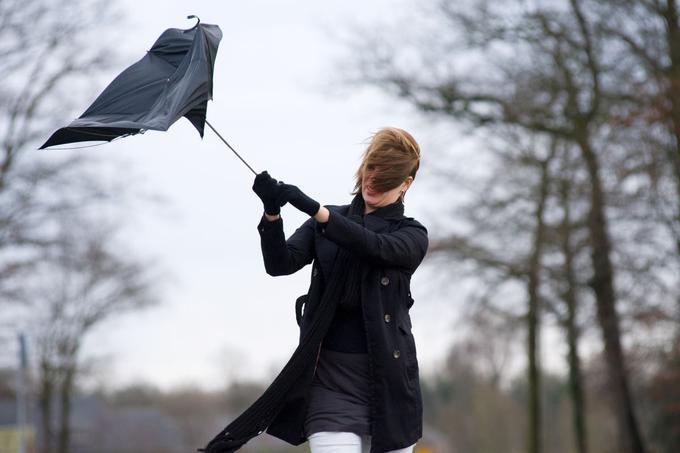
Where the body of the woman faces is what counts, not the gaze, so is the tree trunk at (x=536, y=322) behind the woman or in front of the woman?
behind

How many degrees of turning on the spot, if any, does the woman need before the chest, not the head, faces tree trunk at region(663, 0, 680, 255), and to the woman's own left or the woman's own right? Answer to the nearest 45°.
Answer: approximately 180°

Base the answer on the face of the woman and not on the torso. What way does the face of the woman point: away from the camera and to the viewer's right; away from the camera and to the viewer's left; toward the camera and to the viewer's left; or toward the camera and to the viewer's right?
toward the camera and to the viewer's left

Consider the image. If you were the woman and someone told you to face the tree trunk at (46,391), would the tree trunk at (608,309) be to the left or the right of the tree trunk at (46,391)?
right

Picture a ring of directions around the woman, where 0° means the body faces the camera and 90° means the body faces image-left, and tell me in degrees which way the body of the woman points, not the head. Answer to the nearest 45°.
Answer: approximately 45°

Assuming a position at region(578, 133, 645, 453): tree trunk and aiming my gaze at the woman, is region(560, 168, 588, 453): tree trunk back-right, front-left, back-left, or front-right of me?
back-right

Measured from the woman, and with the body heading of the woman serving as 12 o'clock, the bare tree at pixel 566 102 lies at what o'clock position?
The bare tree is roughly at 5 o'clock from the woman.

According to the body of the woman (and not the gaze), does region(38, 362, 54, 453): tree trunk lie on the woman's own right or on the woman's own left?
on the woman's own right
